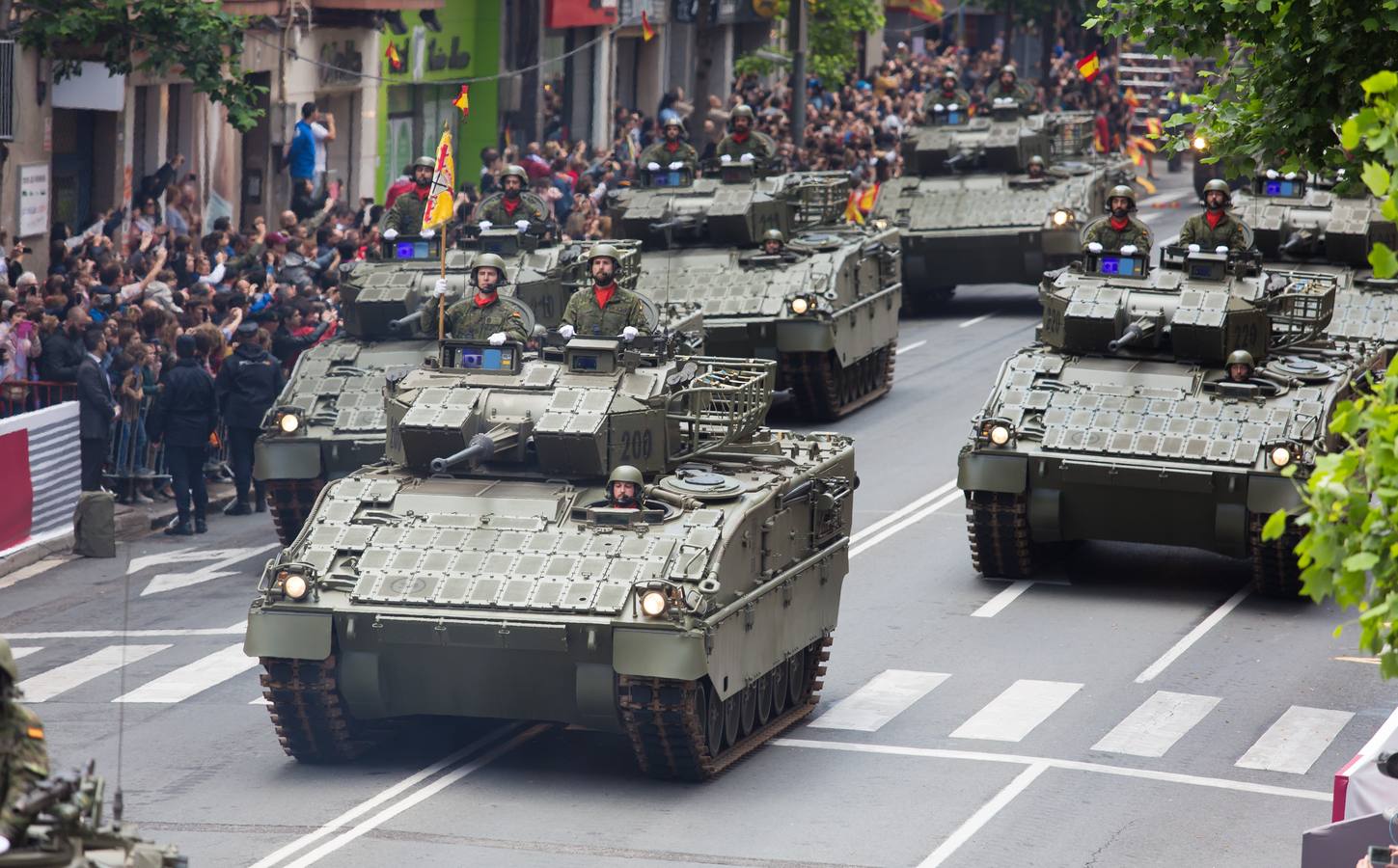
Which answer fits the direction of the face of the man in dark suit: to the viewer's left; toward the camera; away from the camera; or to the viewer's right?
to the viewer's right

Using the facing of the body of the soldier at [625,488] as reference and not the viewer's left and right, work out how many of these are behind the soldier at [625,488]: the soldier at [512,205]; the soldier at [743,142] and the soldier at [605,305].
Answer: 3

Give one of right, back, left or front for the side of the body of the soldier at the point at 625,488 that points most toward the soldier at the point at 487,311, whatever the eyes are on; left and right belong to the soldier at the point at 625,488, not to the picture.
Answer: back

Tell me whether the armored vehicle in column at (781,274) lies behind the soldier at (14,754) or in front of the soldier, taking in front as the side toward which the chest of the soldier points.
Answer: behind

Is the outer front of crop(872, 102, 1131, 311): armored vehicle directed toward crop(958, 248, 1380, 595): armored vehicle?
yes

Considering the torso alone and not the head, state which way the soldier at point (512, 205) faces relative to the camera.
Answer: toward the camera

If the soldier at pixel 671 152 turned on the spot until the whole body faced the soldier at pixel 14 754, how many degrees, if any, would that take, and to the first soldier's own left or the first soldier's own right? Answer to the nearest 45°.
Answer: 0° — they already face them

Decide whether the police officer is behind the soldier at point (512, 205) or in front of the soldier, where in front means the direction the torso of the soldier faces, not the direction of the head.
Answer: in front

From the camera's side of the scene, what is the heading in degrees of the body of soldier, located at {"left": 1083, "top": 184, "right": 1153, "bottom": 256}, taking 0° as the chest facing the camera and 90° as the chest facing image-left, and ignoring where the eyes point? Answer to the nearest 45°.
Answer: approximately 0°

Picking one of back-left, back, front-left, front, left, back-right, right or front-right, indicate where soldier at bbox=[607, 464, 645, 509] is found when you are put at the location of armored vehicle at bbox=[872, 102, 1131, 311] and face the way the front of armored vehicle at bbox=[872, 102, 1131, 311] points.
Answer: front

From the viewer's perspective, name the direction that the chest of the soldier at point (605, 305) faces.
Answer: toward the camera

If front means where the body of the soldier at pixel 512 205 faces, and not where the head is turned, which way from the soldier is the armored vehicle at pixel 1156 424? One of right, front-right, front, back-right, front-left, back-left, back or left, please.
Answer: front-left
